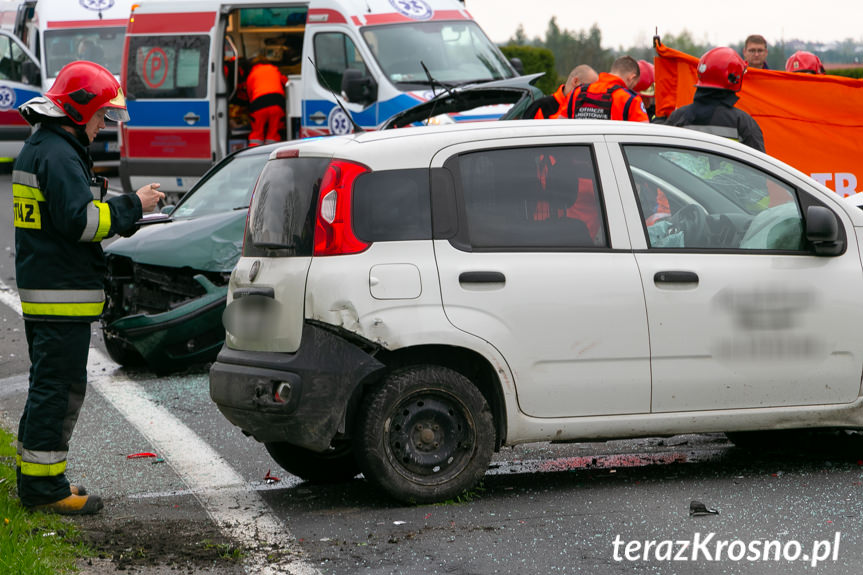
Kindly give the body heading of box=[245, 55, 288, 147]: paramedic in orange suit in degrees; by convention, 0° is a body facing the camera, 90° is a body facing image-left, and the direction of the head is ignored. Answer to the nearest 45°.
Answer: approximately 180°

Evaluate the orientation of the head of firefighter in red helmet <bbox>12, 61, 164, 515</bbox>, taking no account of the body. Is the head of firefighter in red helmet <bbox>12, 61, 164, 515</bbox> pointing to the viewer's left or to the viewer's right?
to the viewer's right

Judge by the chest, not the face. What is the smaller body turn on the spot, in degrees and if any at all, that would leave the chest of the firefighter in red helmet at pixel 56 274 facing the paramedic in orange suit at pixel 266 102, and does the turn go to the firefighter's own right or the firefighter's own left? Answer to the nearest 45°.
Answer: approximately 90° to the firefighter's own left

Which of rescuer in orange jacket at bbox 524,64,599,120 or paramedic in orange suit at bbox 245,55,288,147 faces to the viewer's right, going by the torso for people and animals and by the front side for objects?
the rescuer in orange jacket

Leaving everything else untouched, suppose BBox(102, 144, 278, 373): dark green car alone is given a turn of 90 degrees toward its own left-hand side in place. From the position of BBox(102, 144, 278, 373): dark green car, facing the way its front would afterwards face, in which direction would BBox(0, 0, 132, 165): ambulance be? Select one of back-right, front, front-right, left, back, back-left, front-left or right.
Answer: back-left

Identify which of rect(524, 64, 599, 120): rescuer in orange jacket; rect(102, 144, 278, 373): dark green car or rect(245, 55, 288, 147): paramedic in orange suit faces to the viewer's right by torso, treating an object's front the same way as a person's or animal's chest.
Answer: the rescuer in orange jacket

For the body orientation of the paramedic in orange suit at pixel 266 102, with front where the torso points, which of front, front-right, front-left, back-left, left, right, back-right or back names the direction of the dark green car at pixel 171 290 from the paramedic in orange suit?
back

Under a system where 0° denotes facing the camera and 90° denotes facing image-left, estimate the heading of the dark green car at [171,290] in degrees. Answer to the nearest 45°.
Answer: approximately 45°

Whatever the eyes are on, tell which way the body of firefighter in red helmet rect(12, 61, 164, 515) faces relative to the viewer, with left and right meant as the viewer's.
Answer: facing to the right of the viewer

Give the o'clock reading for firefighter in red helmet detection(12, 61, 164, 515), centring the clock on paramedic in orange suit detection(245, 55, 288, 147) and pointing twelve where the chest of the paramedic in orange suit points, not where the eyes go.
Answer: The firefighter in red helmet is roughly at 6 o'clock from the paramedic in orange suit.

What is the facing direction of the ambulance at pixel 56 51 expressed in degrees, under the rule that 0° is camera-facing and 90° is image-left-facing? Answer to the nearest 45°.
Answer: approximately 315°
